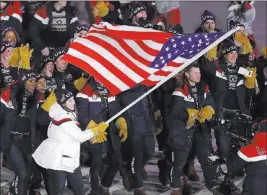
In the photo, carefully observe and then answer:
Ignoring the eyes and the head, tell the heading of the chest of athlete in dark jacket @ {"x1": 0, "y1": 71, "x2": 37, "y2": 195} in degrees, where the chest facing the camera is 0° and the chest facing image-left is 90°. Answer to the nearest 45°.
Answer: approximately 315°

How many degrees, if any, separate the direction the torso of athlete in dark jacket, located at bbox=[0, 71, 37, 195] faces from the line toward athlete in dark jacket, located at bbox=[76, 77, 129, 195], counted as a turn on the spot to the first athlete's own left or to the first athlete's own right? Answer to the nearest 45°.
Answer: approximately 45° to the first athlete's own left

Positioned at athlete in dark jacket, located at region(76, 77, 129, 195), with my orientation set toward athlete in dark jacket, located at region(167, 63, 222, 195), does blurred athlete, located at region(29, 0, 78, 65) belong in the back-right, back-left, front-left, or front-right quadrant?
back-left

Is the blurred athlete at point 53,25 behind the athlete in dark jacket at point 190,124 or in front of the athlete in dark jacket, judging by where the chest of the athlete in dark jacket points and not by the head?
behind

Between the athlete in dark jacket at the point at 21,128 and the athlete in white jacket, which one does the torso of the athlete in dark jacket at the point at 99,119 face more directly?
the athlete in white jacket

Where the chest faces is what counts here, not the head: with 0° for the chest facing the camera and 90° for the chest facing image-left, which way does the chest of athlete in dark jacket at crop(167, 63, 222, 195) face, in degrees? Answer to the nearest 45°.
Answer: approximately 315°

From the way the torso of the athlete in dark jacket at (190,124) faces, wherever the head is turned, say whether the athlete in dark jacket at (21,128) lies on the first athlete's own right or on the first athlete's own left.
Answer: on the first athlete's own right

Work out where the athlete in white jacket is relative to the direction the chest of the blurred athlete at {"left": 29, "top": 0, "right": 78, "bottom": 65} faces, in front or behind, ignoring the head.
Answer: in front

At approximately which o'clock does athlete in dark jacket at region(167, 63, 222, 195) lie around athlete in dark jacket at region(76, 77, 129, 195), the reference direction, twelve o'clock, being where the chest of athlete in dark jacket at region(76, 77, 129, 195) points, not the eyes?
athlete in dark jacket at region(167, 63, 222, 195) is roughly at 9 o'clock from athlete in dark jacket at region(76, 77, 129, 195).
